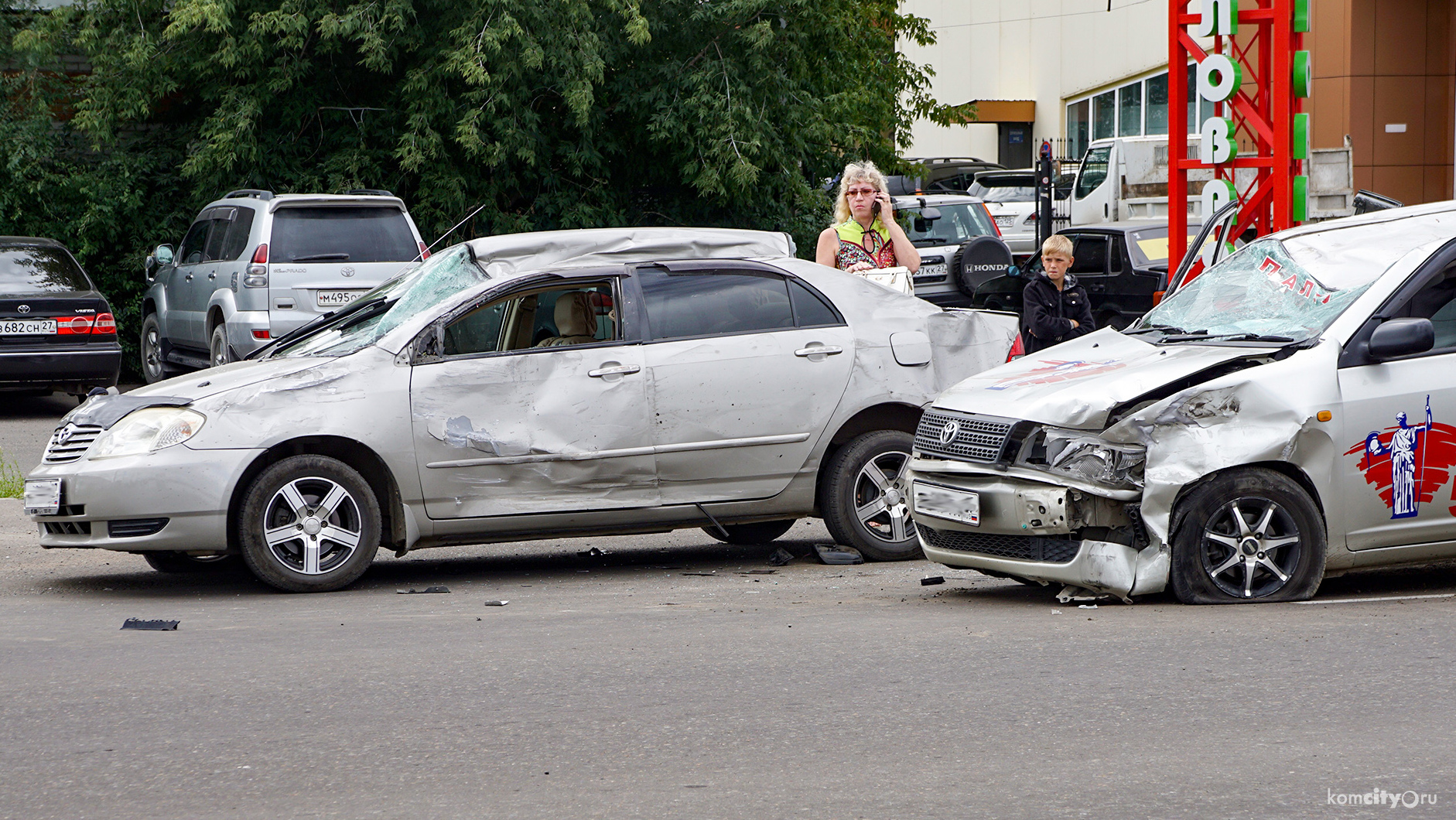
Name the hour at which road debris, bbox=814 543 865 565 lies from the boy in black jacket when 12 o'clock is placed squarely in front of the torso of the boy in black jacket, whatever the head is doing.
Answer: The road debris is roughly at 1 o'clock from the boy in black jacket.

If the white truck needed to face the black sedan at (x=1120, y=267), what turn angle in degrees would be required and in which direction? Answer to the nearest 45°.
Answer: approximately 90° to its left

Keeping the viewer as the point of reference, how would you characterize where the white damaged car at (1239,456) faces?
facing the viewer and to the left of the viewer

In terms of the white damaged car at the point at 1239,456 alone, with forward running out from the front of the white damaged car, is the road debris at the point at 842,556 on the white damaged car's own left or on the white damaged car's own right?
on the white damaged car's own right

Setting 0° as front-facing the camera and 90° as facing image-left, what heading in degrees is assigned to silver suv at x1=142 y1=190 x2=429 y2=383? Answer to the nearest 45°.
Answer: approximately 135°

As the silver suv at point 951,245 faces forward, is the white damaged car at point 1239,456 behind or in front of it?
behind

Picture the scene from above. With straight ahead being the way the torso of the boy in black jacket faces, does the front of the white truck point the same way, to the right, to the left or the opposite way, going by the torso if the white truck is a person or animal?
to the right

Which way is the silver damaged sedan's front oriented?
to the viewer's left

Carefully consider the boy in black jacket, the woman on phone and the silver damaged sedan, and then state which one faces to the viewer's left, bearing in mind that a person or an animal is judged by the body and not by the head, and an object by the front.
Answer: the silver damaged sedan

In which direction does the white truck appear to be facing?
to the viewer's left

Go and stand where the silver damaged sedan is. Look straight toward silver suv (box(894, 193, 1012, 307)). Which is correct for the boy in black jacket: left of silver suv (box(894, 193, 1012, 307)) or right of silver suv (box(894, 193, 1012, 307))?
right

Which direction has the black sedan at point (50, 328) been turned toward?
away from the camera

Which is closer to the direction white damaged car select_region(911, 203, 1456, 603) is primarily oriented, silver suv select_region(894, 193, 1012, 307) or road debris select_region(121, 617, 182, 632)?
the road debris

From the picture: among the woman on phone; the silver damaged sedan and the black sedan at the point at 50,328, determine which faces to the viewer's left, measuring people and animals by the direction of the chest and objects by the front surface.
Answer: the silver damaged sedan

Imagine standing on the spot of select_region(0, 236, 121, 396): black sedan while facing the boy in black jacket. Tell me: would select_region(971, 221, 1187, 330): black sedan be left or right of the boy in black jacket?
left
